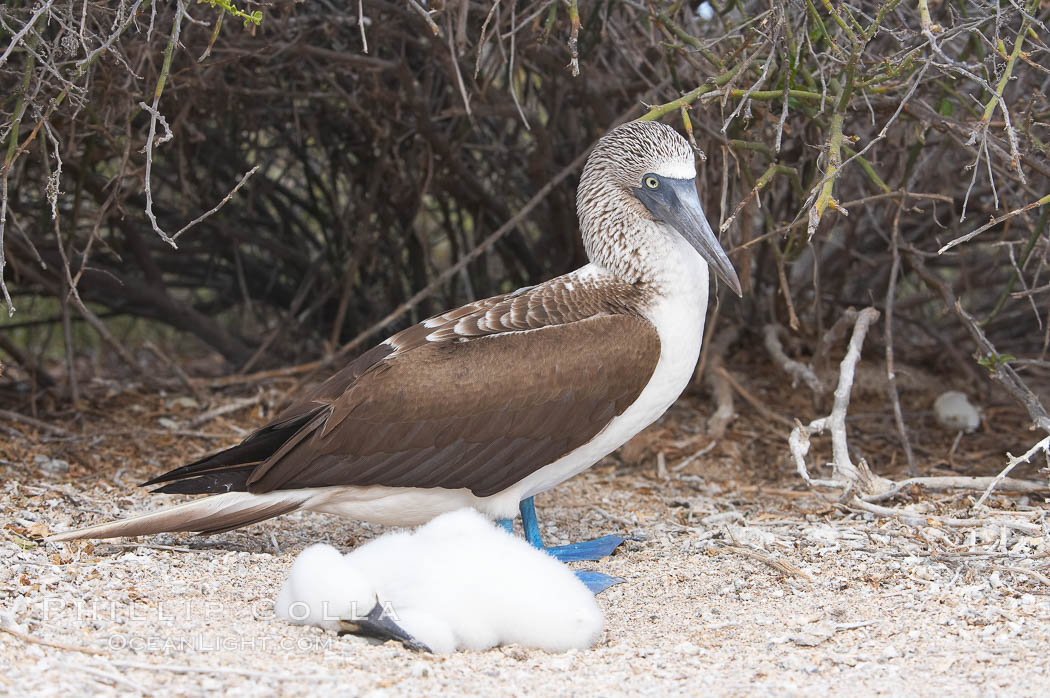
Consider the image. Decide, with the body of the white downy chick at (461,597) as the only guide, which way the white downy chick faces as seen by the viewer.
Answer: to the viewer's left

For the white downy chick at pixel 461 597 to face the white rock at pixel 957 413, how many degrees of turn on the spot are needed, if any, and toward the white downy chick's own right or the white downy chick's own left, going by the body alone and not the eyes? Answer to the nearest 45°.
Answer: approximately 135° to the white downy chick's own right

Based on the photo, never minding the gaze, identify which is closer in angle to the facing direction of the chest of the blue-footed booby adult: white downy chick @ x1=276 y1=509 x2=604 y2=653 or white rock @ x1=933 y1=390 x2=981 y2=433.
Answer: the white rock

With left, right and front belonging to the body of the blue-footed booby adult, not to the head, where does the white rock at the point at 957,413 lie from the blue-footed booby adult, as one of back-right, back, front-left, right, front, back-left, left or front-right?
front-left

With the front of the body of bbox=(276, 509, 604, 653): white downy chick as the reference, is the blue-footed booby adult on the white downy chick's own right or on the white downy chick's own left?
on the white downy chick's own right

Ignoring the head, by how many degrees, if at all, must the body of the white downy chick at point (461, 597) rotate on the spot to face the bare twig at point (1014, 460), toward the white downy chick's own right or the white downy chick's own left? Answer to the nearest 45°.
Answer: approximately 180°

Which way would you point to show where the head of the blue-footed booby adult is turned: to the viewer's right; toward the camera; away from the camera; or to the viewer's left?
to the viewer's right

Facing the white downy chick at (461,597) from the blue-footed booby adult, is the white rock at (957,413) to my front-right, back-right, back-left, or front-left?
back-left

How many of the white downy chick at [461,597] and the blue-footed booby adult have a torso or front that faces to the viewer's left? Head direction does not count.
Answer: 1

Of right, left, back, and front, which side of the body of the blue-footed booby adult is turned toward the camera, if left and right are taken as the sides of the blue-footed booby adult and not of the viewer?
right

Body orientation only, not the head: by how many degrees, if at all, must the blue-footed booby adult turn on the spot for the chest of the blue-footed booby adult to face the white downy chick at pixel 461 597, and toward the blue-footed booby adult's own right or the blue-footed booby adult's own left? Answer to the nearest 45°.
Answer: approximately 90° to the blue-footed booby adult's own right

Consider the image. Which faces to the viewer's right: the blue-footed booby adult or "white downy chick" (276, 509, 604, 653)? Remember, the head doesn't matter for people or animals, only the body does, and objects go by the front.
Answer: the blue-footed booby adult

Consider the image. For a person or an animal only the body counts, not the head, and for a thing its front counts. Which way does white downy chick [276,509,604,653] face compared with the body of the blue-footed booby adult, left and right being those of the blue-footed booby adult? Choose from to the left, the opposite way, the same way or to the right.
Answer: the opposite way
